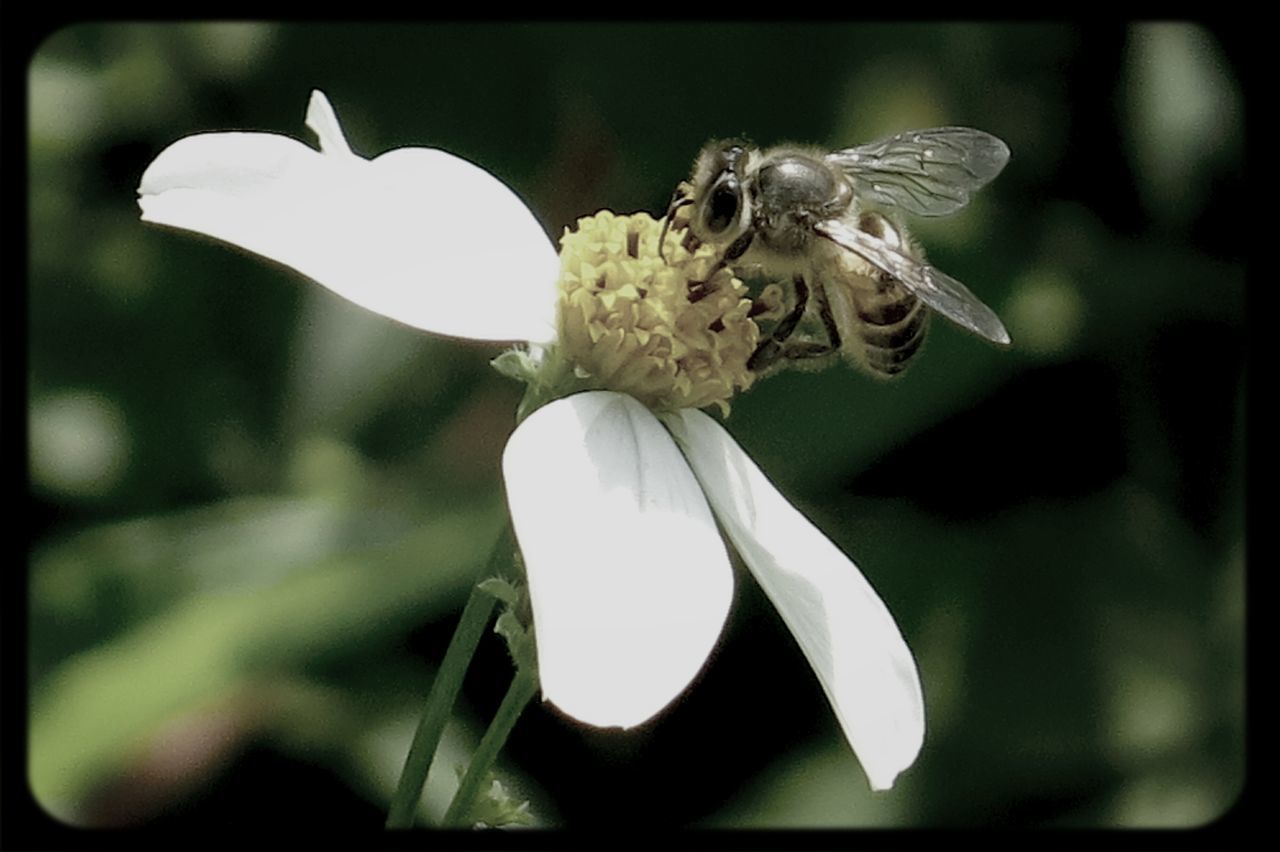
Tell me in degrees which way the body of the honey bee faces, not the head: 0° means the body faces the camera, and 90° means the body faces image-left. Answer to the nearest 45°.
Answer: approximately 90°
